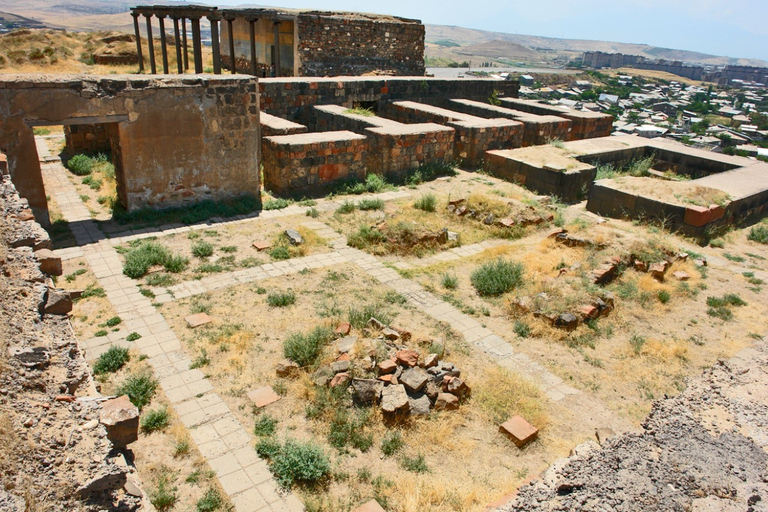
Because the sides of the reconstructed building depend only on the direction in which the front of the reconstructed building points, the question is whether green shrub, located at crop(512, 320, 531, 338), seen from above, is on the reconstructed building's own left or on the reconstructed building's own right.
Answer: on the reconstructed building's own left

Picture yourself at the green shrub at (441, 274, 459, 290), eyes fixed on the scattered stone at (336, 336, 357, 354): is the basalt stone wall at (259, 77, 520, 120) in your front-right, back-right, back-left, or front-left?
back-right

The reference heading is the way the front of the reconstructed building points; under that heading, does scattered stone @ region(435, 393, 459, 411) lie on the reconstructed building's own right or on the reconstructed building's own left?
on the reconstructed building's own left

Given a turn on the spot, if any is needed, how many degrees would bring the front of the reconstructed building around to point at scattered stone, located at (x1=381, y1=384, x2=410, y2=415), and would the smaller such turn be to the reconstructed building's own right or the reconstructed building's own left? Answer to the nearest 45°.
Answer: approximately 45° to the reconstructed building's own left

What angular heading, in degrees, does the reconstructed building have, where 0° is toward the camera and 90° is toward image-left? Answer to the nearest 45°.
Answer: approximately 45°

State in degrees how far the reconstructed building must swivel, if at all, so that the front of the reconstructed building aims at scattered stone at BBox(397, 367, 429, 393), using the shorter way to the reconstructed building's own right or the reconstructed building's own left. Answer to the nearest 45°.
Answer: approximately 45° to the reconstructed building's own left
